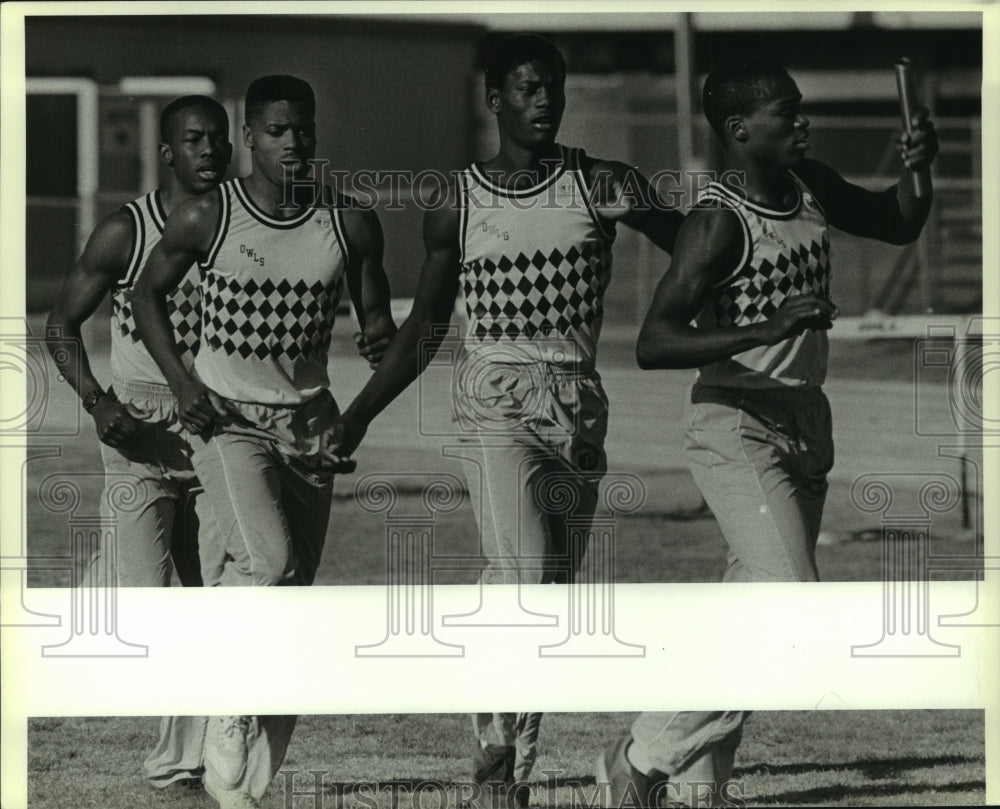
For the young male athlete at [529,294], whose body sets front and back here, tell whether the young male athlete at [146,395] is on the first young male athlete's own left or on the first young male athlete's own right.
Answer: on the first young male athlete's own right

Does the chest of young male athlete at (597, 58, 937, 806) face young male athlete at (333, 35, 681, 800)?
no

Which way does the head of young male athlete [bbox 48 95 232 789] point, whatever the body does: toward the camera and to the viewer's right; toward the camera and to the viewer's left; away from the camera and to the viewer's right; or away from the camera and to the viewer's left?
toward the camera and to the viewer's right

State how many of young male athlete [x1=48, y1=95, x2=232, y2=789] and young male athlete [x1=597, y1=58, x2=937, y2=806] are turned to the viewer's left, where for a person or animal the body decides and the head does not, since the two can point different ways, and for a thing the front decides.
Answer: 0

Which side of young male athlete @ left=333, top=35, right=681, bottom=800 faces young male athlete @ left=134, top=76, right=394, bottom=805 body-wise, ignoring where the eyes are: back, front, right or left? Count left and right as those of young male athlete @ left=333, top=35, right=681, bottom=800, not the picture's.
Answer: right

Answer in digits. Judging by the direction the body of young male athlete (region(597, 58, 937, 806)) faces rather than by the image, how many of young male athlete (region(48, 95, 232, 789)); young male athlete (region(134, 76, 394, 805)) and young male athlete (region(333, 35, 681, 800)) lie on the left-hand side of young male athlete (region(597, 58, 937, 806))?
0

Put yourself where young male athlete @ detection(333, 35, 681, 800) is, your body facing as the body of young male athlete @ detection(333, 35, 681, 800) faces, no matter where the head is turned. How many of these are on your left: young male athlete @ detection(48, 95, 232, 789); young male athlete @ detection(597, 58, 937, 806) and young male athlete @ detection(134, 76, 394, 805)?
1

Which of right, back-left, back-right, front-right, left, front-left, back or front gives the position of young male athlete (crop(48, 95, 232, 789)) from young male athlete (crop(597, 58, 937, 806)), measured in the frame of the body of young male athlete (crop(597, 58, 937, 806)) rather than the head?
back-right

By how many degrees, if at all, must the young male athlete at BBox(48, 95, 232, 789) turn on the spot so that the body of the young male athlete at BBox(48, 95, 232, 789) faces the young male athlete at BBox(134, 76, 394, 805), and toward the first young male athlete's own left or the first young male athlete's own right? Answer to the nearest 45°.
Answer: approximately 45° to the first young male athlete's own left

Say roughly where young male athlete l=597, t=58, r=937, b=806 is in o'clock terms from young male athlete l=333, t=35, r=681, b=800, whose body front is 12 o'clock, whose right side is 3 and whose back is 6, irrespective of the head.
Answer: young male athlete l=597, t=58, r=937, b=806 is roughly at 9 o'clock from young male athlete l=333, t=35, r=681, b=800.

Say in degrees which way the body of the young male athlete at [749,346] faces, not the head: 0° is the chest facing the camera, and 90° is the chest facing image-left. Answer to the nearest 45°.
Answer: approximately 315°

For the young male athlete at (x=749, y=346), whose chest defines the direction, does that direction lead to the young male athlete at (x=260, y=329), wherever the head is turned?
no

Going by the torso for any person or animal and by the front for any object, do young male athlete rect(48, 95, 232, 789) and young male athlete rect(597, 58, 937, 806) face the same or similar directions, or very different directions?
same or similar directions

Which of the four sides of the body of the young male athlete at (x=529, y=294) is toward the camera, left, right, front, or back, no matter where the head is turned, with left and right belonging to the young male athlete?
front

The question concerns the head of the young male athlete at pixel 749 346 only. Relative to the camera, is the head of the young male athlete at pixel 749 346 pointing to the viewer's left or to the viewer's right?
to the viewer's right
